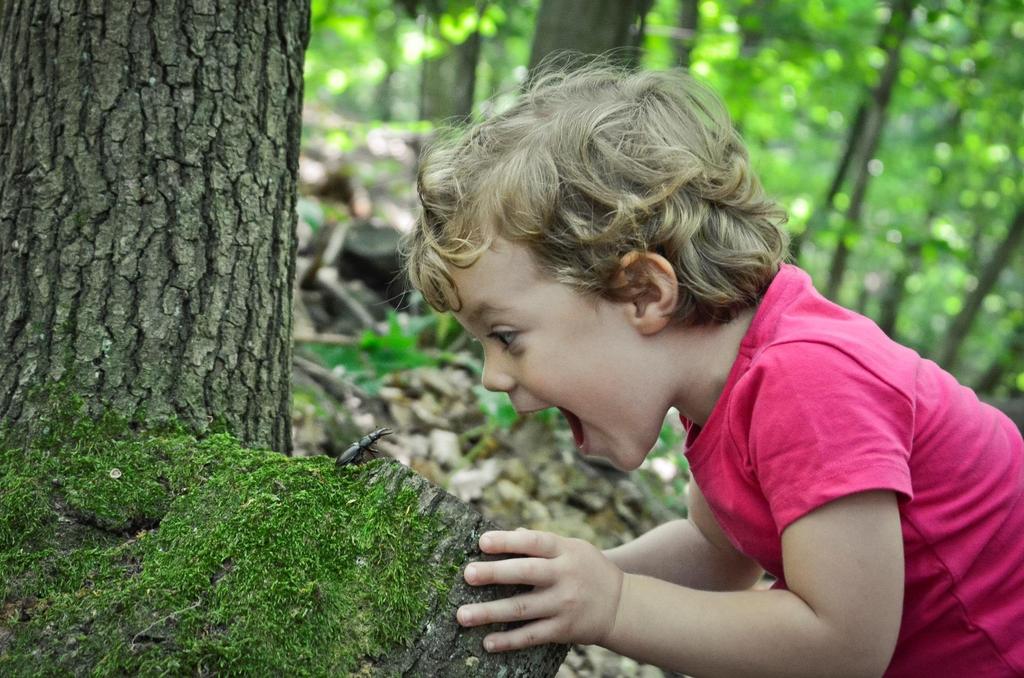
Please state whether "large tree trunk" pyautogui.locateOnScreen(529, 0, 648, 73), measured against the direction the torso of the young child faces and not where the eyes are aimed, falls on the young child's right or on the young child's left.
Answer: on the young child's right

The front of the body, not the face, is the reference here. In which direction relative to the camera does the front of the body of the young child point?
to the viewer's left

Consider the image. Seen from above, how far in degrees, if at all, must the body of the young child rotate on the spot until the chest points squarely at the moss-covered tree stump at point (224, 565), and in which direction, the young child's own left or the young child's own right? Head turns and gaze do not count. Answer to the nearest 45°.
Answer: approximately 45° to the young child's own left

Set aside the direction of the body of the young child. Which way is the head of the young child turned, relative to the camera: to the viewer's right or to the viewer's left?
to the viewer's left

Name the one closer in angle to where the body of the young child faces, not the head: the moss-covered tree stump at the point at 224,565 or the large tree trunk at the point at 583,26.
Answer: the moss-covered tree stump
